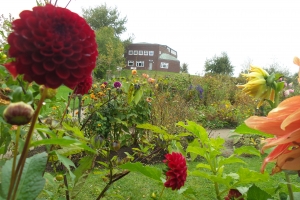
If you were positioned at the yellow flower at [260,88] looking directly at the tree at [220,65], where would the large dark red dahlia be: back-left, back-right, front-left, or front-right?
back-left

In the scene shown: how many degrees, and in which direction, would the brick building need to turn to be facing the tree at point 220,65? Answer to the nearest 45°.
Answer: approximately 45° to its left

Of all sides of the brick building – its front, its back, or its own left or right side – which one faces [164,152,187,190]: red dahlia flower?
front

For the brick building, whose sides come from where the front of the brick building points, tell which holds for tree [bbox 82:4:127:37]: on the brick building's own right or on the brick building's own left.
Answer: on the brick building's own right

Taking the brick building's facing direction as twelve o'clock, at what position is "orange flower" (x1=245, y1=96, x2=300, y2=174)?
The orange flower is roughly at 12 o'clock from the brick building.

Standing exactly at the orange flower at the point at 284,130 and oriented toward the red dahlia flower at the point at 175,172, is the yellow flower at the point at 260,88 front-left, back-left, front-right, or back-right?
front-right

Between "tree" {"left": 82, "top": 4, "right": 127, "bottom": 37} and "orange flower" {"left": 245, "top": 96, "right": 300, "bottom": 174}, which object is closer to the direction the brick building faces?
the orange flower

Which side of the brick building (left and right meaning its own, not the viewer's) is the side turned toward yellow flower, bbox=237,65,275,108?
front

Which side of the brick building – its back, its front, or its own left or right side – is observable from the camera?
front

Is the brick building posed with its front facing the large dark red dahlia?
yes
